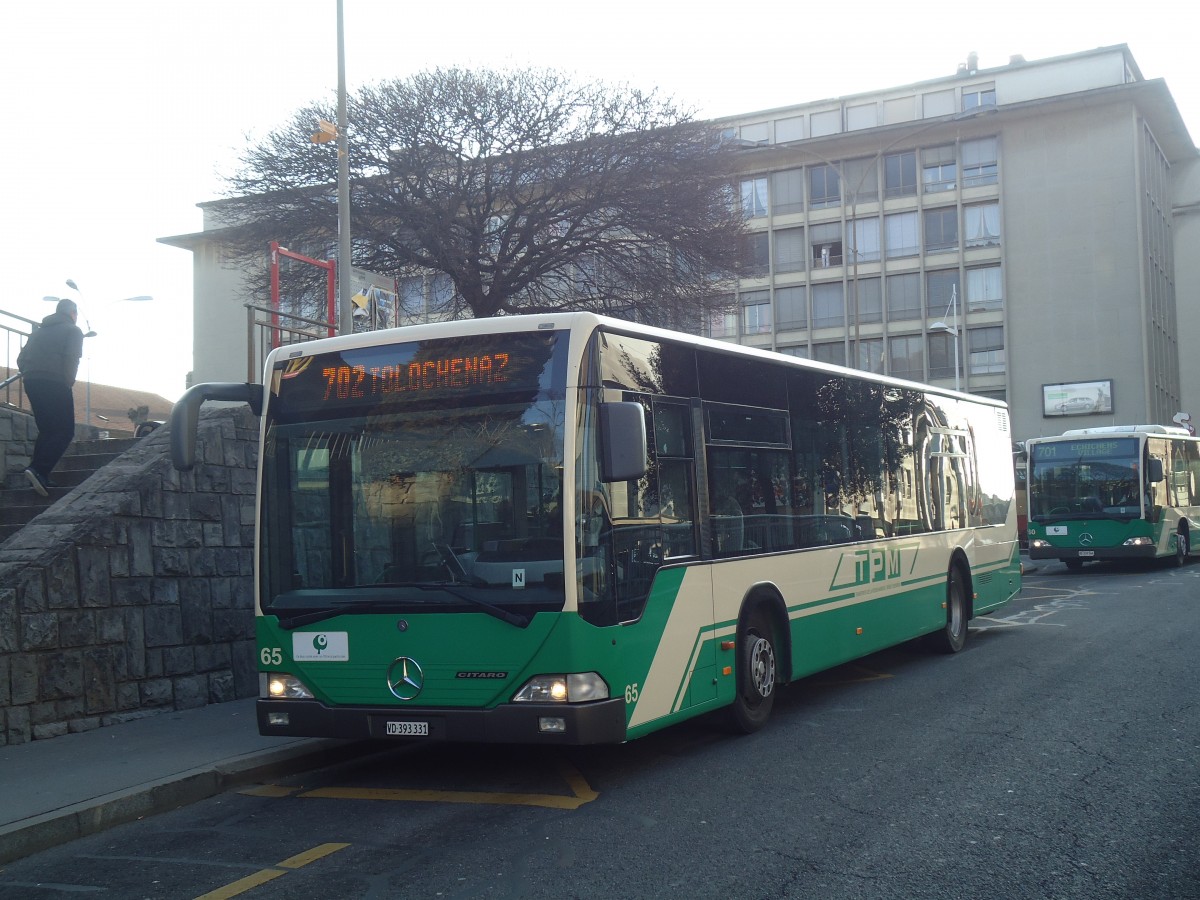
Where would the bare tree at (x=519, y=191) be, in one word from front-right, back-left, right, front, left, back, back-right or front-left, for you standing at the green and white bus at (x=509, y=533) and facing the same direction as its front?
back-right

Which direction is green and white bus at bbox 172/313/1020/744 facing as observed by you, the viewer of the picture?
facing the viewer and to the left of the viewer

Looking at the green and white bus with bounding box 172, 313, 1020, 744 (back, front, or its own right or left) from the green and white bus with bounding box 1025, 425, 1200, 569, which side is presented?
back

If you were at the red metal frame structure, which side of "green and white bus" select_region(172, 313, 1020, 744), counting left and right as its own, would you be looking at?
right

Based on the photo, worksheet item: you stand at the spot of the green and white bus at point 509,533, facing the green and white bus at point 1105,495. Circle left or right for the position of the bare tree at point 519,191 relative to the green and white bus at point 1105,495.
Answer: left

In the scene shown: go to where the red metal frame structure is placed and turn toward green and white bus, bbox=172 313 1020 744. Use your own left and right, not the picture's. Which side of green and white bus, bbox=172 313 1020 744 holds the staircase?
right

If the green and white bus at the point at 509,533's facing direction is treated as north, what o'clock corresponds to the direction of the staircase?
The staircase is roughly at 1 o'clock from the green and white bus.

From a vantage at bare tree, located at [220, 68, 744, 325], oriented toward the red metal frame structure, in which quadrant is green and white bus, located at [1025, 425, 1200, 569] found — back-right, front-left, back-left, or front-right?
back-left
